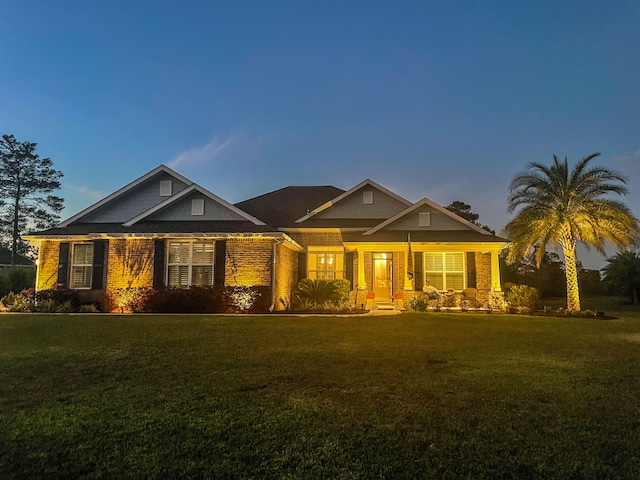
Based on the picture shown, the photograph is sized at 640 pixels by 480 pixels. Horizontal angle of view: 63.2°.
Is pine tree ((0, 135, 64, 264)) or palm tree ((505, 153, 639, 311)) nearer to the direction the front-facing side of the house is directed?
the palm tree

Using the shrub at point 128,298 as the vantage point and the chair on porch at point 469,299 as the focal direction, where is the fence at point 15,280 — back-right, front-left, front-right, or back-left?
back-left

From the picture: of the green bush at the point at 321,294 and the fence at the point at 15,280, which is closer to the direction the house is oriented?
the green bush

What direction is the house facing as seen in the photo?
toward the camera

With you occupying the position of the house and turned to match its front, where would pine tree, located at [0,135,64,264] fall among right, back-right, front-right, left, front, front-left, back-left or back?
back-right

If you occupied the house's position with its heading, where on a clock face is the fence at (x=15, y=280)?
The fence is roughly at 4 o'clock from the house.

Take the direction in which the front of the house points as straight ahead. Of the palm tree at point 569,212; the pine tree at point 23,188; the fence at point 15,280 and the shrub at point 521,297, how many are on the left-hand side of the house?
2

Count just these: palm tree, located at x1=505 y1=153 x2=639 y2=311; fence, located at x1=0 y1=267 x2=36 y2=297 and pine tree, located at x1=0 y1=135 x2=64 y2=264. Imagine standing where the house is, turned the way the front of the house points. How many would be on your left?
1

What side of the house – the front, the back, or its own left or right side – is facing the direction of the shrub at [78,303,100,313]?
right

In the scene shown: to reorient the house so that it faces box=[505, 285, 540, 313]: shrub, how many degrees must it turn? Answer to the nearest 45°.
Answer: approximately 90° to its left

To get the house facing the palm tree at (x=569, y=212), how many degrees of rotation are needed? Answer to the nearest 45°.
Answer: approximately 90° to its left
